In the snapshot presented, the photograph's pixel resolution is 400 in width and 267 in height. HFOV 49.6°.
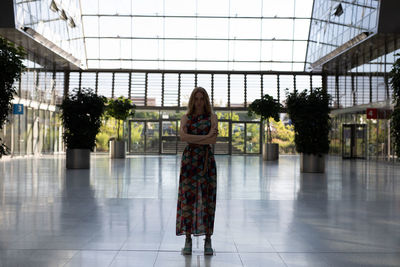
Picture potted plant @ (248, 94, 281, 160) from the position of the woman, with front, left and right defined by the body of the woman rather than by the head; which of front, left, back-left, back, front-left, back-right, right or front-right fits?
back

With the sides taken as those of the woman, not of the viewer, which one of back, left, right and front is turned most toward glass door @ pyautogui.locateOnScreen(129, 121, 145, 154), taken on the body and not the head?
back

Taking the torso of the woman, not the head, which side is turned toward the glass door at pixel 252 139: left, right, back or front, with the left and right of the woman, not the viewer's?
back

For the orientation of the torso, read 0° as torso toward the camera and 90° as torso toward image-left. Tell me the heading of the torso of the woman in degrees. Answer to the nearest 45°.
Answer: approximately 0°

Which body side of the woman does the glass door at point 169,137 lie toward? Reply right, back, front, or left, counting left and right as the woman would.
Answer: back

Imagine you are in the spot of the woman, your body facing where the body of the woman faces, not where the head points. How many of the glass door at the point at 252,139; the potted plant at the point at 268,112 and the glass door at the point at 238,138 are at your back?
3

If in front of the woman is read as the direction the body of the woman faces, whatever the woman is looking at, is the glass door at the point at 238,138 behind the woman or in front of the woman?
behind

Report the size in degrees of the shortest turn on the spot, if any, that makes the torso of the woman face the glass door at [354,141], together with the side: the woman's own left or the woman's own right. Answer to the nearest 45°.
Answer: approximately 135° to the woman's own left
